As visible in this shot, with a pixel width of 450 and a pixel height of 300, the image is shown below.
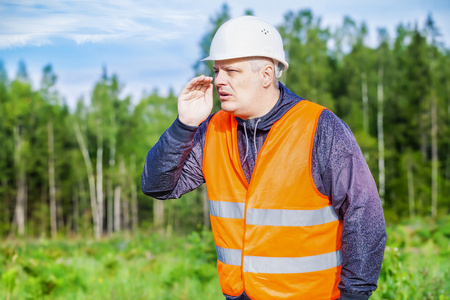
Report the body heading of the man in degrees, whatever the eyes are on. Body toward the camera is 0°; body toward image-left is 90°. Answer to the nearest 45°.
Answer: approximately 45°
